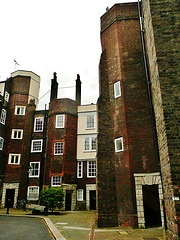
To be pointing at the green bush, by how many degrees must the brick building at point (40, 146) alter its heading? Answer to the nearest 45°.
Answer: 0° — it already faces it

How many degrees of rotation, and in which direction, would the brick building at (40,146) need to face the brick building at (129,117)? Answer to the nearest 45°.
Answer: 0° — it already faces it

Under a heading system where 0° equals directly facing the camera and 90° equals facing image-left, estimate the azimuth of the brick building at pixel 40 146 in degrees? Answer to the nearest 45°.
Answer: approximately 0°
